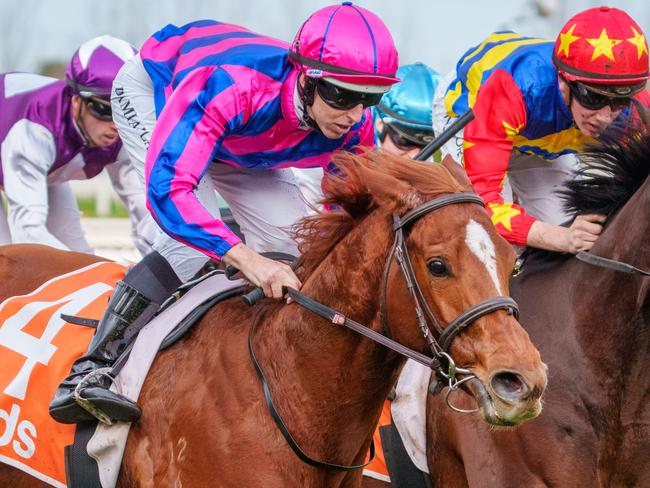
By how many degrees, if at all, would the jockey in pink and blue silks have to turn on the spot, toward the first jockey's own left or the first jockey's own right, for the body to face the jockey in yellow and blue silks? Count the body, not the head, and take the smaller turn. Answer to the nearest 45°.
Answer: approximately 45° to the first jockey's own left

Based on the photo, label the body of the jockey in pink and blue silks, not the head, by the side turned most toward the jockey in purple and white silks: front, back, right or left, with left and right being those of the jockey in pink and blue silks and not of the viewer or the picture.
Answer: back

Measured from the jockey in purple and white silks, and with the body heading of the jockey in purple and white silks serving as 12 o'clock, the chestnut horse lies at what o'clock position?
The chestnut horse is roughly at 1 o'clock from the jockey in purple and white silks.

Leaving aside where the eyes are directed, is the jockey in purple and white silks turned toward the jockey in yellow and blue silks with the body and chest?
yes

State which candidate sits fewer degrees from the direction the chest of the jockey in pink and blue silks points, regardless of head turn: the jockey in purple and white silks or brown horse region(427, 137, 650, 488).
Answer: the brown horse
